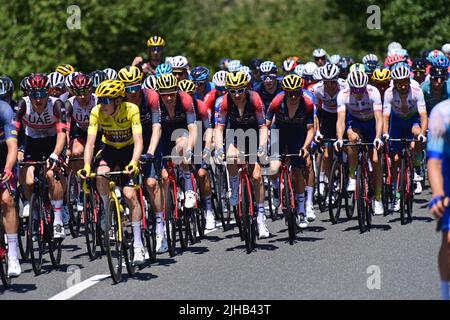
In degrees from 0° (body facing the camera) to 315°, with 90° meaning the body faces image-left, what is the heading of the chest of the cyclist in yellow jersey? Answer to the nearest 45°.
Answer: approximately 0°

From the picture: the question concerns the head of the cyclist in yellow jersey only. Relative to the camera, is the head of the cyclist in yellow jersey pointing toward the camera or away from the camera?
toward the camera
